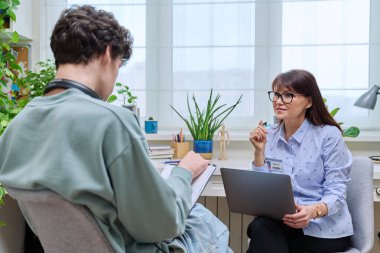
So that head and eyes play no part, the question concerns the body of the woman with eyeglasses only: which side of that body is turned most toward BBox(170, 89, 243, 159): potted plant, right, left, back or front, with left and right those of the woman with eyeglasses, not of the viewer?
right

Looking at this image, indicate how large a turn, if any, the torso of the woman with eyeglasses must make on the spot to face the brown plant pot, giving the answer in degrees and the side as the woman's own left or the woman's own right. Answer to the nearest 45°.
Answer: approximately 45° to the woman's own right

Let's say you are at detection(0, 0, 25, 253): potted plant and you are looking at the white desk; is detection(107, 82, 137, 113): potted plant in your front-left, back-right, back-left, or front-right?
front-left

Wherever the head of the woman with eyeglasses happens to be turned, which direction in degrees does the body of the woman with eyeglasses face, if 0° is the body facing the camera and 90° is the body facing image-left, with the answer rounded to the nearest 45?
approximately 45°

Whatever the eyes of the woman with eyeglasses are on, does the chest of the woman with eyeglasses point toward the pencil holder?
no

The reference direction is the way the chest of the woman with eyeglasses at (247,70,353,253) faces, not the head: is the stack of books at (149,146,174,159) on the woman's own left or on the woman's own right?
on the woman's own right

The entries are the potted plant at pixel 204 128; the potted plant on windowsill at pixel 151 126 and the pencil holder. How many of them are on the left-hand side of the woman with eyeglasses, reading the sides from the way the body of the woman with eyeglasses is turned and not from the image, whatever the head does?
0

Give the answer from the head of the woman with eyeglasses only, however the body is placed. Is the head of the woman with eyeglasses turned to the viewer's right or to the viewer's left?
to the viewer's left

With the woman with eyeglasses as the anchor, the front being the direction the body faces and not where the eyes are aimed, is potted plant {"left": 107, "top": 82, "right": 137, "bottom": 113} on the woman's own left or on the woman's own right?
on the woman's own right

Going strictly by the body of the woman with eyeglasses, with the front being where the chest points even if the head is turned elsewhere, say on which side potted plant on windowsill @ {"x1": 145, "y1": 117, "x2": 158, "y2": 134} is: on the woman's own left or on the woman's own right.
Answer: on the woman's own right

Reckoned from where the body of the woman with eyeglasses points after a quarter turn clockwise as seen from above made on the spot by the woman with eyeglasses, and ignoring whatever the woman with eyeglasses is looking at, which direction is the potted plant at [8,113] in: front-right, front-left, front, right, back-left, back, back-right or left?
front-left
